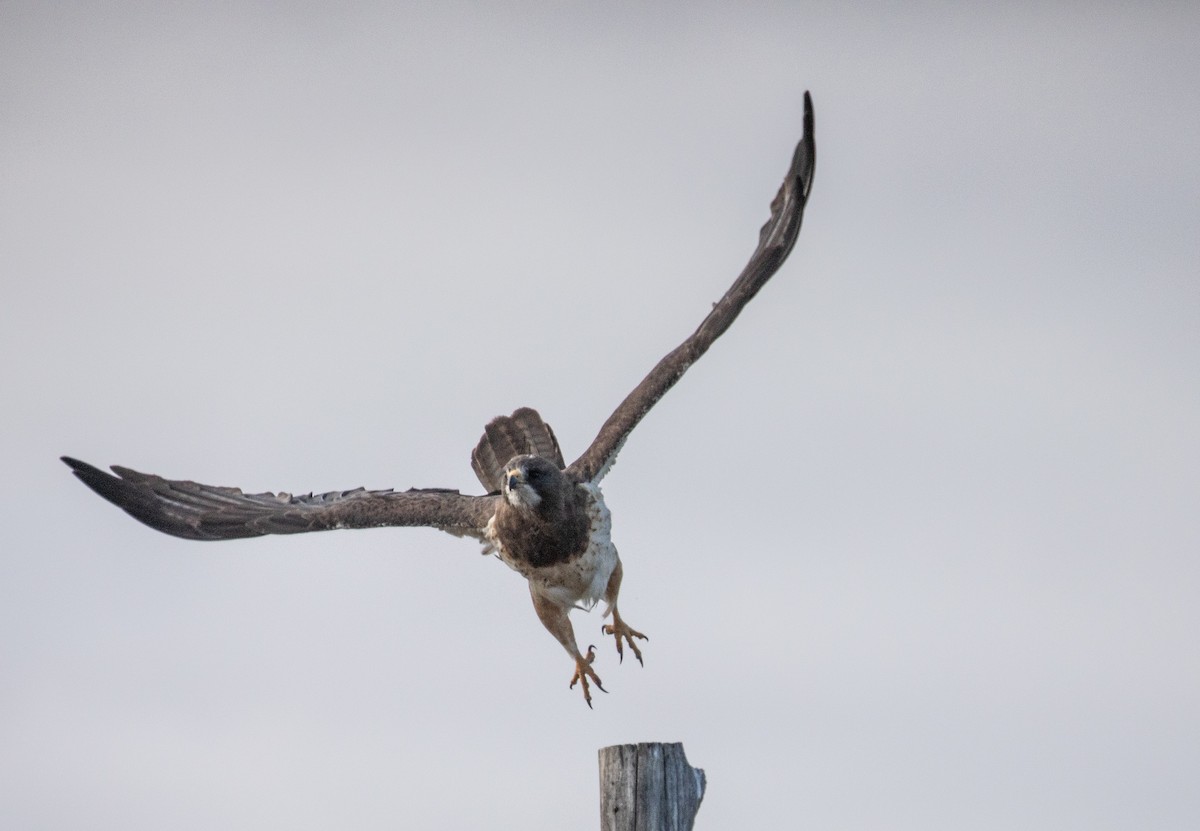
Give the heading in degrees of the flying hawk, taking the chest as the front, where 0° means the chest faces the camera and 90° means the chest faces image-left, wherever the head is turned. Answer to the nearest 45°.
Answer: approximately 0°
